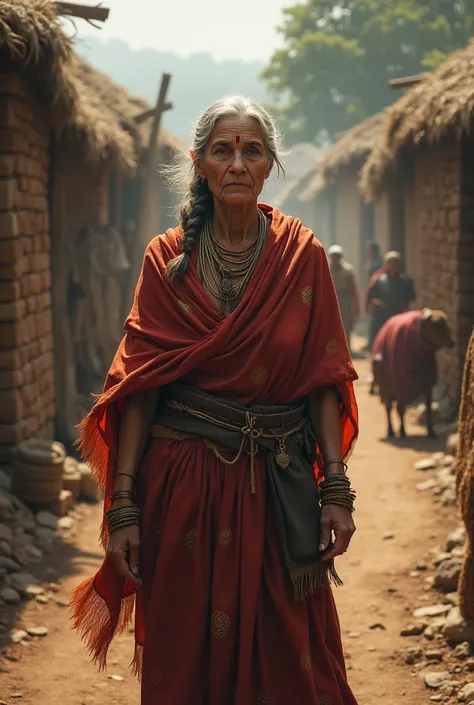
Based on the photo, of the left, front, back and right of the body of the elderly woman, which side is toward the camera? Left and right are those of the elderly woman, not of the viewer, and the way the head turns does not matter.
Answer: front

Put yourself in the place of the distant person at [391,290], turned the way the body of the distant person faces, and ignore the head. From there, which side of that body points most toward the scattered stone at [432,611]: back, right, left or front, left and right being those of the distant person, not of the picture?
front

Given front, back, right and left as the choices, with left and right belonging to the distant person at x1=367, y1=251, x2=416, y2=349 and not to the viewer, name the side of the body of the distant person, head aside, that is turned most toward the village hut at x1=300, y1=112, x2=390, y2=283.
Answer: back

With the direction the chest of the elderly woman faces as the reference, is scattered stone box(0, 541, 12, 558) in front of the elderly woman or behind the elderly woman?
behind

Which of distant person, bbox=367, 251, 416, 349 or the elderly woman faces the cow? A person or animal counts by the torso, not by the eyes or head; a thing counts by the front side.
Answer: the distant person

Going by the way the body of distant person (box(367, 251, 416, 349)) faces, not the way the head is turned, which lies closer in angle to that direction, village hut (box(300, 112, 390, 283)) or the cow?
the cow

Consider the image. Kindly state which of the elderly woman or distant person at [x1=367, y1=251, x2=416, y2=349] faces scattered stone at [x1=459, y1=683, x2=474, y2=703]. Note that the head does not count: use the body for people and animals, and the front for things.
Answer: the distant person

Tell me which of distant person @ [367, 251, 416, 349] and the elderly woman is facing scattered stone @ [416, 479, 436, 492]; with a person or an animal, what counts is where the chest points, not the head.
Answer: the distant person

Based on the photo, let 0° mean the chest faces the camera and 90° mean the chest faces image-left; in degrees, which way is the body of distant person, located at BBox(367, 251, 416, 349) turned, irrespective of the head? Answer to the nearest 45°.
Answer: approximately 0°

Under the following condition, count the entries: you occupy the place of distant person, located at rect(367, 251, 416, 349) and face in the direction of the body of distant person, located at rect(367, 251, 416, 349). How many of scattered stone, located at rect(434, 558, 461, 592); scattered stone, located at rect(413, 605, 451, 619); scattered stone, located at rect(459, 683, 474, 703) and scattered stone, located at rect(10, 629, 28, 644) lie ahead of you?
4

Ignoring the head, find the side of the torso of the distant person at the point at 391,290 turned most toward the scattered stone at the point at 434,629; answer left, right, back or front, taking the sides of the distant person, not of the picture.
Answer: front
